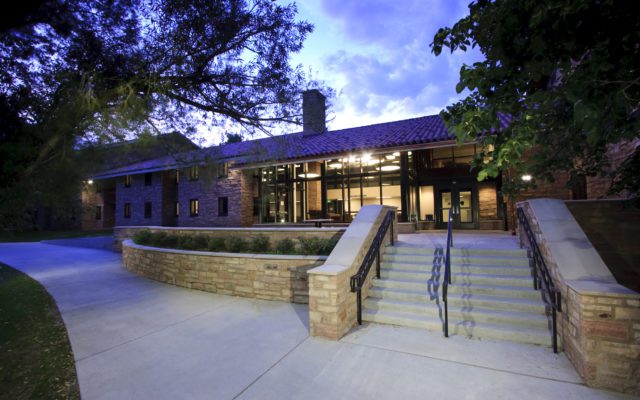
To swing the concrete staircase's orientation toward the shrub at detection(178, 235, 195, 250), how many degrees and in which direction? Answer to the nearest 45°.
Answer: approximately 90° to its right

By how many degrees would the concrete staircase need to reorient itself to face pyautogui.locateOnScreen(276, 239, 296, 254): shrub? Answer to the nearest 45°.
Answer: approximately 90° to its right

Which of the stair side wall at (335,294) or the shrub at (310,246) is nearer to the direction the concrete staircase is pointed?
the stair side wall

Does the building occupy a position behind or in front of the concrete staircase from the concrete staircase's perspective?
behind

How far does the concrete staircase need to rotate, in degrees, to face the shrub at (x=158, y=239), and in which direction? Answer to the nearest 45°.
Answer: approximately 90° to its right

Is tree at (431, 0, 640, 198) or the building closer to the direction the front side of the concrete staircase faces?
the tree

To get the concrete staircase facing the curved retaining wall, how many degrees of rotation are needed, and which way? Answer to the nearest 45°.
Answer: approximately 90° to its right

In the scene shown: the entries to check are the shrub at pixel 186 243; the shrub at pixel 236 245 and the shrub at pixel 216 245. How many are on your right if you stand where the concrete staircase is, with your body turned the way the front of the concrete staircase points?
3

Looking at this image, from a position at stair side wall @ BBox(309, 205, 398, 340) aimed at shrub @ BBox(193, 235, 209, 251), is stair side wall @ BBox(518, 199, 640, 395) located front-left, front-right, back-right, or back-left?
back-right

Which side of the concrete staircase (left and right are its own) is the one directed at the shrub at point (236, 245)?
right

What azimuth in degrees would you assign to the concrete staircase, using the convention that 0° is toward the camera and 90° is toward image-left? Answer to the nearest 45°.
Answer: approximately 0°

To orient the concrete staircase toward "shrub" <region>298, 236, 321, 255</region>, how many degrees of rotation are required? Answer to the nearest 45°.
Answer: approximately 90° to its right

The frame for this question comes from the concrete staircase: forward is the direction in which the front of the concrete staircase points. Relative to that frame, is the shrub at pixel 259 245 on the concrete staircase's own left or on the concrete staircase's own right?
on the concrete staircase's own right
